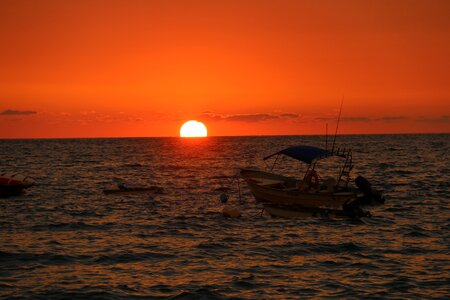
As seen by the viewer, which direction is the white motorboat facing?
to the viewer's left

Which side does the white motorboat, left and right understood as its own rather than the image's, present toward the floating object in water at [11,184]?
front
